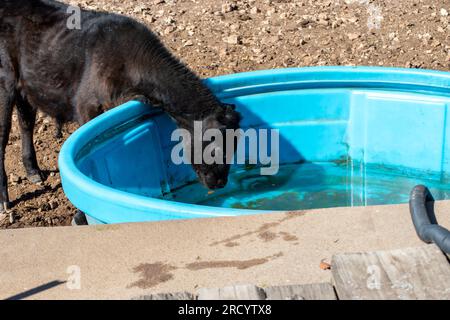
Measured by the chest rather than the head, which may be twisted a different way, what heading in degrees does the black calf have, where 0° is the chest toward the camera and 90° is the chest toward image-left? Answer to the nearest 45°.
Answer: approximately 270°

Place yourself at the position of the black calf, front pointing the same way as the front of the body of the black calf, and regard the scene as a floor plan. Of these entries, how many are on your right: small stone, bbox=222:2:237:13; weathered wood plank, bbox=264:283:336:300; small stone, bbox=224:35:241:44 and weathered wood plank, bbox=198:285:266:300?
2

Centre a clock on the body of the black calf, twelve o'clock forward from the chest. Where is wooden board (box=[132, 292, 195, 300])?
The wooden board is roughly at 3 o'clock from the black calf.

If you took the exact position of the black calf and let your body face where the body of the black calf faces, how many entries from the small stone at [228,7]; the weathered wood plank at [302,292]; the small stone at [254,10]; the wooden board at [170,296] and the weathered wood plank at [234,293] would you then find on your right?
3

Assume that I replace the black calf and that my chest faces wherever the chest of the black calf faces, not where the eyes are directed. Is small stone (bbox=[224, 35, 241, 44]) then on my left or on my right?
on my left

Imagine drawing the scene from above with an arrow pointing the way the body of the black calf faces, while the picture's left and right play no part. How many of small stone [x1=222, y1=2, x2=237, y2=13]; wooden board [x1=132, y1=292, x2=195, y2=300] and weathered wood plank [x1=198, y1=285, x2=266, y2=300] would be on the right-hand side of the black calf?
2

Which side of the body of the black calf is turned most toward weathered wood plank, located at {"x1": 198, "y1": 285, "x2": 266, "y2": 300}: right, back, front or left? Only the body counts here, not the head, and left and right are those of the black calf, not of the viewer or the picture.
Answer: right

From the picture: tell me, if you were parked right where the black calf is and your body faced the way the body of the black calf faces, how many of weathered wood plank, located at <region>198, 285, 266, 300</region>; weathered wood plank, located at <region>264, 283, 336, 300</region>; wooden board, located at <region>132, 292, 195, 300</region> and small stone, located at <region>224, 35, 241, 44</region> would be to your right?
3

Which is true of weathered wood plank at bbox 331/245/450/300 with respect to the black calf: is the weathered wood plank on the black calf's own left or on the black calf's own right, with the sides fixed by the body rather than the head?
on the black calf's own right

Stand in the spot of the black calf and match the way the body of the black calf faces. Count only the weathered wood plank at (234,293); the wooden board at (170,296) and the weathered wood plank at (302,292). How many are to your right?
3

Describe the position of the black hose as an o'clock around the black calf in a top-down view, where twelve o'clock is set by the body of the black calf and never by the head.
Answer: The black hose is roughly at 2 o'clock from the black calf.

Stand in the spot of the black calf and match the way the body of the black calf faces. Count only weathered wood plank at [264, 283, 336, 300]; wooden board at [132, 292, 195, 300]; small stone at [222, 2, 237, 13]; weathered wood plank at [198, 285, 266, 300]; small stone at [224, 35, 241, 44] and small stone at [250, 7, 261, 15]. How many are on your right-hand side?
3

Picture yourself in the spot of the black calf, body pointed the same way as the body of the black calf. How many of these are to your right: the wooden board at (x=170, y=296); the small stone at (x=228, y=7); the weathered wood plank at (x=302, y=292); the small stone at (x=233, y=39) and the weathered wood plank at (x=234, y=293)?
3

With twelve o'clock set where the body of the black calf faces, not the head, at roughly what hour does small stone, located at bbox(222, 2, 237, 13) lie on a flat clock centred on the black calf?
The small stone is roughly at 10 o'clock from the black calf.

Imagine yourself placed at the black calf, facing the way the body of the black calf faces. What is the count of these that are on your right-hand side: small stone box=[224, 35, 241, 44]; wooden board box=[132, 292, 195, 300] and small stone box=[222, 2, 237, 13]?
1
